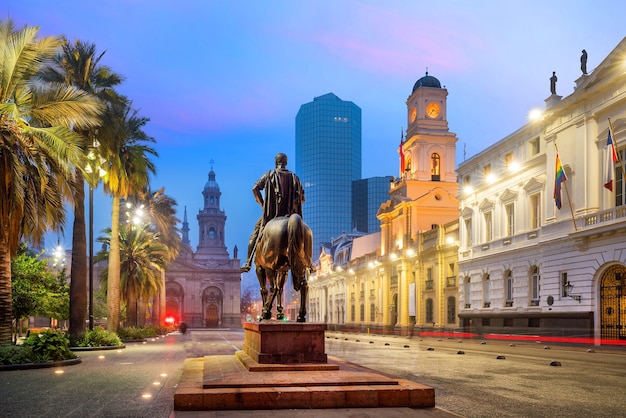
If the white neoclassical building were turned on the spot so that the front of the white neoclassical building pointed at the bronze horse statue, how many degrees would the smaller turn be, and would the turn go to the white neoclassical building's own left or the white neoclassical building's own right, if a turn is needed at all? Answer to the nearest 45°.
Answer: approximately 45° to the white neoclassical building's own left

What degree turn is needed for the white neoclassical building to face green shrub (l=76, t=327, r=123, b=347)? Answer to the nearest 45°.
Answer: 0° — it already faces it

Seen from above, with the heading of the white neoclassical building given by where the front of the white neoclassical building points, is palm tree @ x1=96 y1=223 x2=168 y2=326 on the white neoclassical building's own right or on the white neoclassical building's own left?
on the white neoclassical building's own right

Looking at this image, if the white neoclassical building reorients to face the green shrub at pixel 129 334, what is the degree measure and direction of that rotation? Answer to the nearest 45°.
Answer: approximately 45° to its right

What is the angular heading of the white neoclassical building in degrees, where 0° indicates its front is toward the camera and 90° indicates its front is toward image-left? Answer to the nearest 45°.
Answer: approximately 45°

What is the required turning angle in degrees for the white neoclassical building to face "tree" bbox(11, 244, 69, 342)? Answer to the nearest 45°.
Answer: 0° — it already faces it
